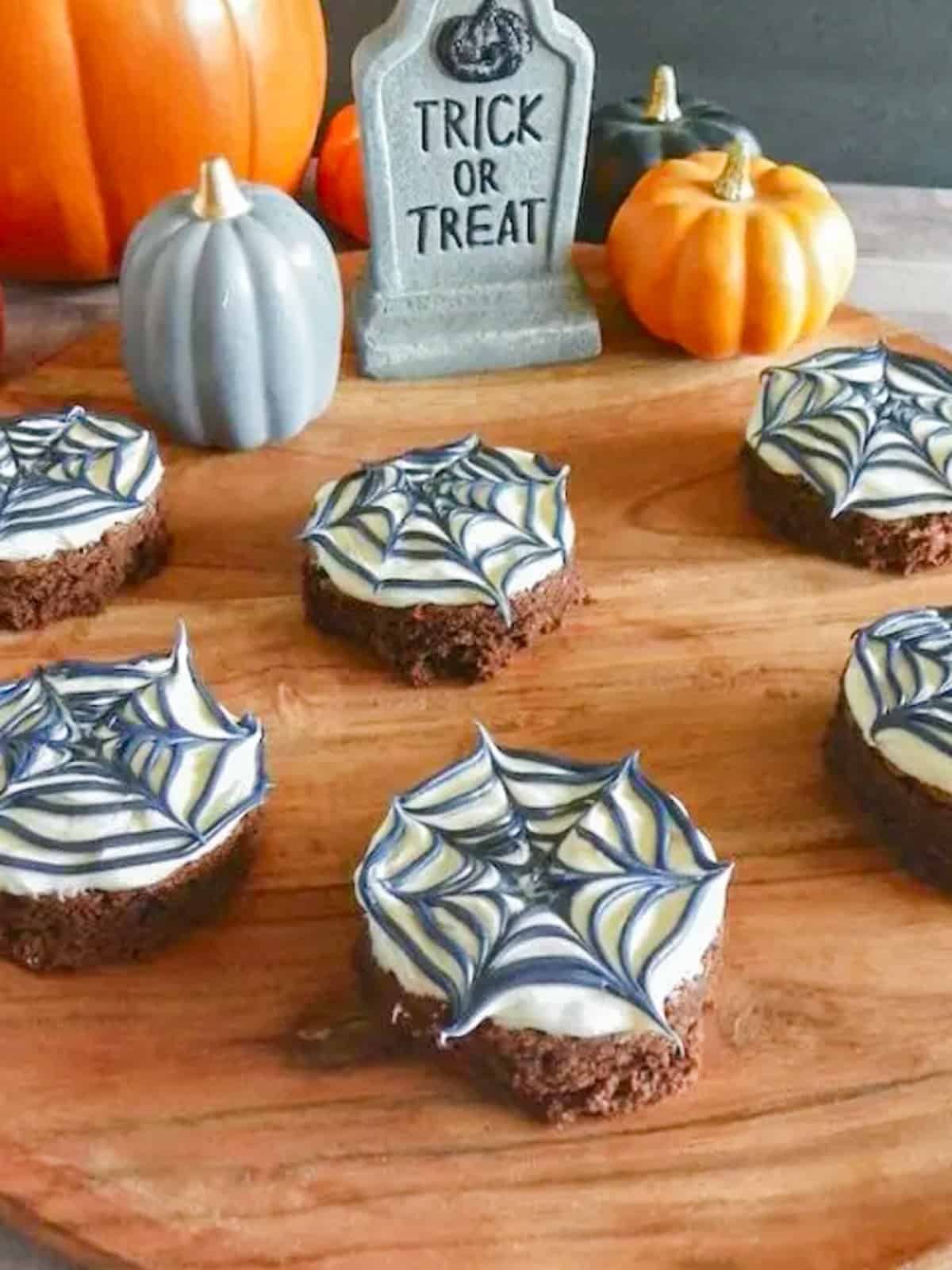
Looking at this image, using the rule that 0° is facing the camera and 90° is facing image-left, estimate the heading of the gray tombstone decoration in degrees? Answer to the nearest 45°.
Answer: approximately 0°

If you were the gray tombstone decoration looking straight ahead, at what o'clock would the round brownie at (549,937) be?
The round brownie is roughly at 12 o'clock from the gray tombstone decoration.

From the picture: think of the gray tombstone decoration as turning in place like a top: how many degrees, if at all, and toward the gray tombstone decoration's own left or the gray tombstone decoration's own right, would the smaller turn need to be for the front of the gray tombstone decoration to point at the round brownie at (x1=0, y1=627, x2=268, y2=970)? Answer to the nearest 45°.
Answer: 0° — it already faces it

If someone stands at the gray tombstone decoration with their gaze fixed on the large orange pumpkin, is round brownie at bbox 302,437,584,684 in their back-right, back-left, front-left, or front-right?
back-left

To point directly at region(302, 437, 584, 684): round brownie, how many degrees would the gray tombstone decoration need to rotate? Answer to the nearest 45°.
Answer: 0° — it already faces it

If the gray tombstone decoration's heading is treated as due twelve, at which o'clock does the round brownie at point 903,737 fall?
The round brownie is roughly at 11 o'clock from the gray tombstone decoration.
